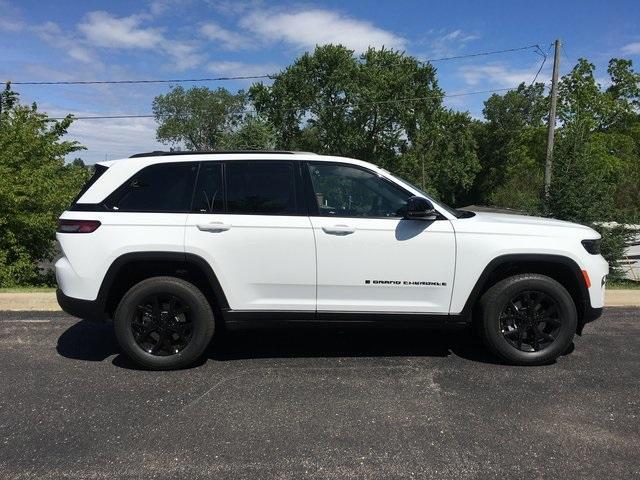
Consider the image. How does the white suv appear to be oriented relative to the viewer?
to the viewer's right

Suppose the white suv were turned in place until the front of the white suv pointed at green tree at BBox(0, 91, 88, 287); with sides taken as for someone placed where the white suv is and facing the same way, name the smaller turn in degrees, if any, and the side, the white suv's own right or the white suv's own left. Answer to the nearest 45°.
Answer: approximately 135° to the white suv's own left
